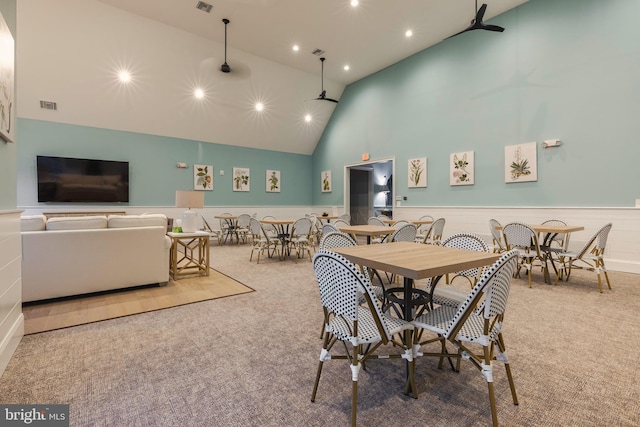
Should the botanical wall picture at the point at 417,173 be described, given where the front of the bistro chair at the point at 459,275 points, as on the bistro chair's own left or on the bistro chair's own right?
on the bistro chair's own right

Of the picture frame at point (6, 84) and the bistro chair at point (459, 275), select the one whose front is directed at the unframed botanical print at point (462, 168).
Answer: the picture frame

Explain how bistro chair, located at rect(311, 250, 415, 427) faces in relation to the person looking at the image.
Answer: facing away from the viewer and to the right of the viewer

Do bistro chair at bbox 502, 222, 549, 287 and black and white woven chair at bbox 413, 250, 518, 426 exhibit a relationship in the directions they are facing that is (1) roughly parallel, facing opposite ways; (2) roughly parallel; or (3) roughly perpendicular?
roughly perpendicular

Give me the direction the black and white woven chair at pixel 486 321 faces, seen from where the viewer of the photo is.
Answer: facing away from the viewer and to the left of the viewer

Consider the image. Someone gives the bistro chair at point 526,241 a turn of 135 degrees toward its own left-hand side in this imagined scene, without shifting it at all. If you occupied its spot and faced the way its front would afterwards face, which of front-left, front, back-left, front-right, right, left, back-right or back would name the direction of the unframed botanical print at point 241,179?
front

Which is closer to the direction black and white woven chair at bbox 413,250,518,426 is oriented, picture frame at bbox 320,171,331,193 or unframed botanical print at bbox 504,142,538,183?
the picture frame

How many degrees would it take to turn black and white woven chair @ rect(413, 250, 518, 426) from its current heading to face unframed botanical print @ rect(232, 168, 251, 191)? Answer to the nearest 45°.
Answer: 0° — it already faces it

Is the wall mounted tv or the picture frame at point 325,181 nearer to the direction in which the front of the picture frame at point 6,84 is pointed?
the picture frame

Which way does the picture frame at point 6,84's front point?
to the viewer's right

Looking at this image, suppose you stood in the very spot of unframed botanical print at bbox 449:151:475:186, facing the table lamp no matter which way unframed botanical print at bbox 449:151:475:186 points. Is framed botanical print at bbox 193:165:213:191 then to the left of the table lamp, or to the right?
right

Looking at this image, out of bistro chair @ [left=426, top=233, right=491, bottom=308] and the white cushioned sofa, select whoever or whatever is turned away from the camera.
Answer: the white cushioned sofa

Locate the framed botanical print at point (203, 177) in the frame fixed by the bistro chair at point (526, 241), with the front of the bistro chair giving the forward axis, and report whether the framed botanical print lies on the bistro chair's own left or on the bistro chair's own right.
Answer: on the bistro chair's own left

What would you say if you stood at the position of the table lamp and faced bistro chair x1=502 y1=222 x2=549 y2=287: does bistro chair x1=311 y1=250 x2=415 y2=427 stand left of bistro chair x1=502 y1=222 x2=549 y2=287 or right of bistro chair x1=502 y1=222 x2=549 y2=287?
right
